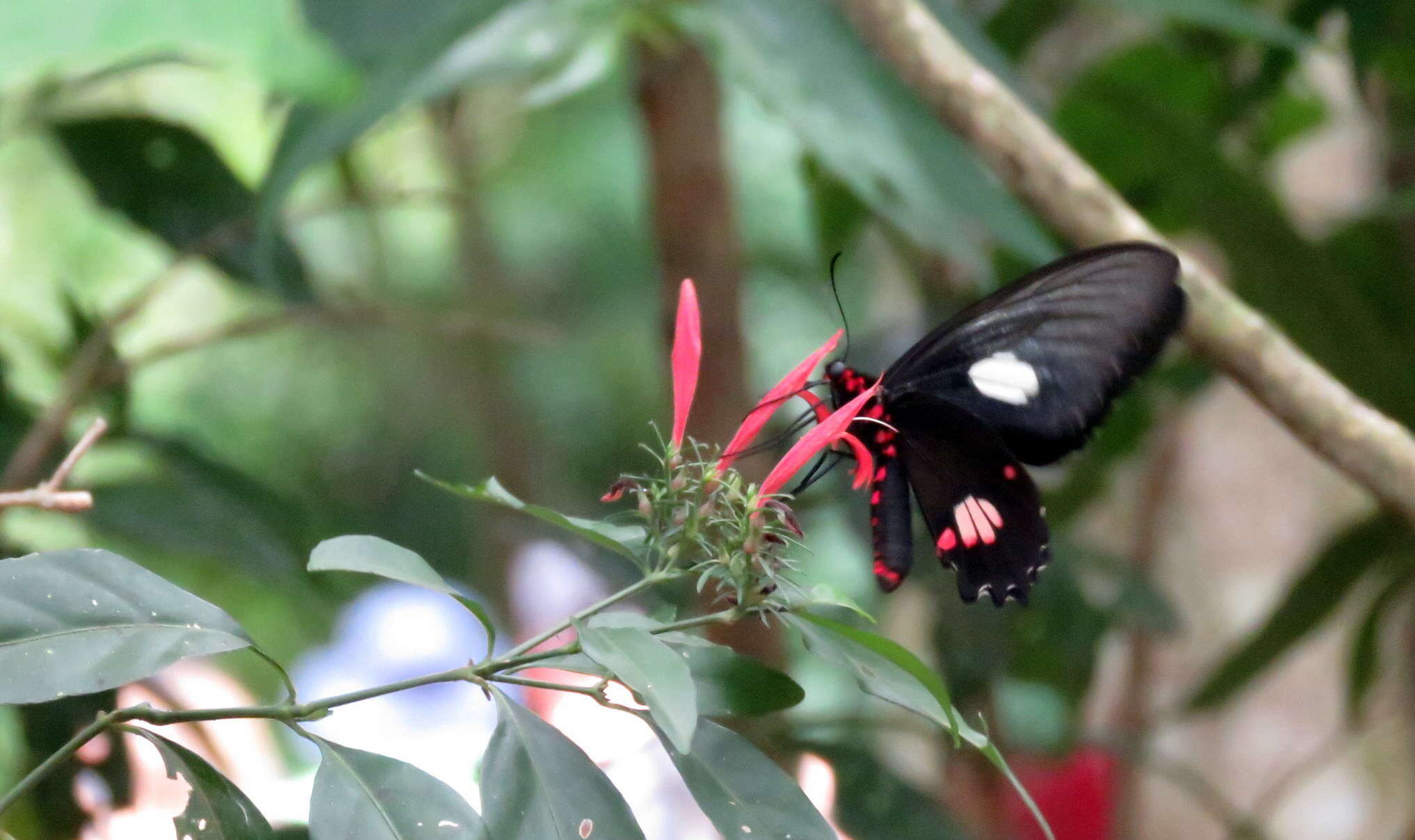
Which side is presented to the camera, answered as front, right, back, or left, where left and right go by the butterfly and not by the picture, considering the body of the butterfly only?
left
